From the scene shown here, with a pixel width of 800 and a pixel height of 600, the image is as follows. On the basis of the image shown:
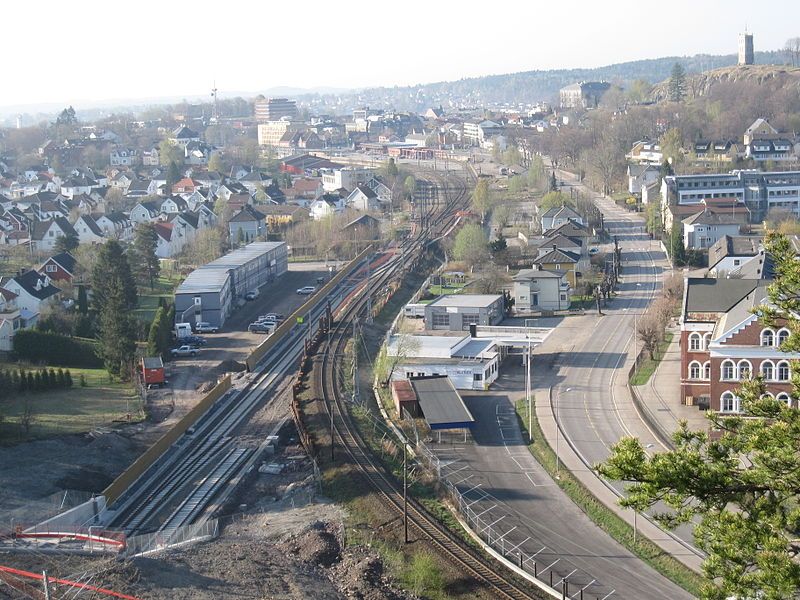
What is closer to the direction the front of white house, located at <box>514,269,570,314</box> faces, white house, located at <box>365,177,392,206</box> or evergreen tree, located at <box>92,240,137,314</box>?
the evergreen tree

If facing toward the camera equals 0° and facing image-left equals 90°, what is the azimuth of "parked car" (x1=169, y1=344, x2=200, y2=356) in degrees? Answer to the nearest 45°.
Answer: approximately 90°

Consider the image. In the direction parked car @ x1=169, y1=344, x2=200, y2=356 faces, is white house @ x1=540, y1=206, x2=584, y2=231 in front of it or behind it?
behind

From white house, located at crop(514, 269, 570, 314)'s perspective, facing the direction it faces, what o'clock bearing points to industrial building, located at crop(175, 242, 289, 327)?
The industrial building is roughly at 3 o'clock from the white house.

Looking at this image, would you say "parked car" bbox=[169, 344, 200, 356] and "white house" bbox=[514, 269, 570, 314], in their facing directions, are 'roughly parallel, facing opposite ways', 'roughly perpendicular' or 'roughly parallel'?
roughly perpendicular

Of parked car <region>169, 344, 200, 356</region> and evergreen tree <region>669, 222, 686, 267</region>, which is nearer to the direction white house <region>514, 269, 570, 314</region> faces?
the parked car

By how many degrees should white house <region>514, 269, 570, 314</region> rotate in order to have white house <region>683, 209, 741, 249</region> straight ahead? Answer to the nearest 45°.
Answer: approximately 135° to its left

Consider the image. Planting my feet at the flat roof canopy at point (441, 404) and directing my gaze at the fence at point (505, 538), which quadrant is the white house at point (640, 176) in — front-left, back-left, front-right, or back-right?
back-left

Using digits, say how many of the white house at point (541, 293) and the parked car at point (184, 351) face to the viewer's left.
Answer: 1

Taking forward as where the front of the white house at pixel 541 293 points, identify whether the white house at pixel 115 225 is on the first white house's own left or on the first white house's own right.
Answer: on the first white house's own right

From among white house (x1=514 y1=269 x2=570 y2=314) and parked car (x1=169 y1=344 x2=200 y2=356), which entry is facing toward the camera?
the white house

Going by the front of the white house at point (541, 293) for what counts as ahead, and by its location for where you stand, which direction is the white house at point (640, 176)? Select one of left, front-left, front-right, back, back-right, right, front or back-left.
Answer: back

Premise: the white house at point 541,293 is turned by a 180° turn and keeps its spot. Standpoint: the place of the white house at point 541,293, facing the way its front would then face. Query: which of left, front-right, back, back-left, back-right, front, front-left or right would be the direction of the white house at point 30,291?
left

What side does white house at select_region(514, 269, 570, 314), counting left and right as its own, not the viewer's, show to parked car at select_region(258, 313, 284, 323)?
right

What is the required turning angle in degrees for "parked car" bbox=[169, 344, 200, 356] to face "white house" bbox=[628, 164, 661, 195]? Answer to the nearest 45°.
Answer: approximately 135° to its right

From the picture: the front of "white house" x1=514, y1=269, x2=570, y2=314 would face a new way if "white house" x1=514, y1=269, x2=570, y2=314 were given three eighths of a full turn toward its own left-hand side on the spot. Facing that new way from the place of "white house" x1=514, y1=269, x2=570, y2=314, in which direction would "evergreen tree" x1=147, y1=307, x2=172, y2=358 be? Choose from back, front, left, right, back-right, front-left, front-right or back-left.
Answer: back

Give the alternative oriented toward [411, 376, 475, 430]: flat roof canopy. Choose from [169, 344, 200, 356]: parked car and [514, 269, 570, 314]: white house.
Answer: the white house

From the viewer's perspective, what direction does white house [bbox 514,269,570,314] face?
toward the camera
